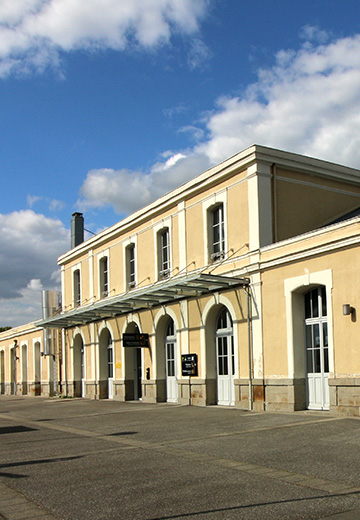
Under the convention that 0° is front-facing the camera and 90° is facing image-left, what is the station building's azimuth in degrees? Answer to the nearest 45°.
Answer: approximately 45°

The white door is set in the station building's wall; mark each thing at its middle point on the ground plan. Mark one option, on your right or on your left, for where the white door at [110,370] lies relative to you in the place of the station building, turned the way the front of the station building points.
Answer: on your right
